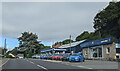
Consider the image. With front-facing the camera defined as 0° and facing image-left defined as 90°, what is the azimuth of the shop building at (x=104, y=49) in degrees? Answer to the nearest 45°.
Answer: approximately 45°
